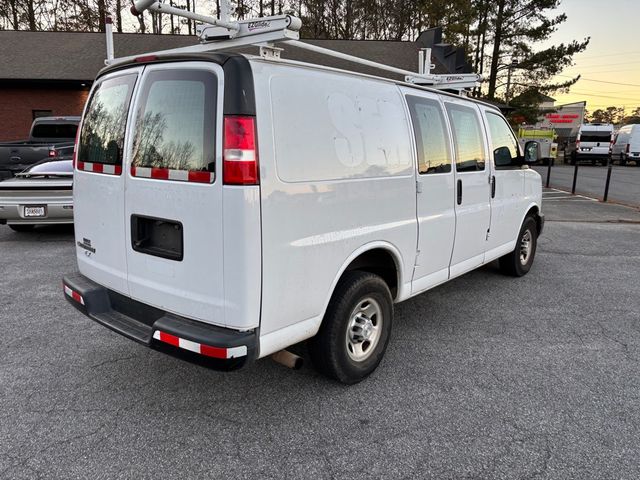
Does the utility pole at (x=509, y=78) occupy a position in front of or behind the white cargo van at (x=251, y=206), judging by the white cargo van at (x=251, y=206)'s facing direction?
in front

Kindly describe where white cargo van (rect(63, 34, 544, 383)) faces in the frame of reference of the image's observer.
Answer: facing away from the viewer and to the right of the viewer

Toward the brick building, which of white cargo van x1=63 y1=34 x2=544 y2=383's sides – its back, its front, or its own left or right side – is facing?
left

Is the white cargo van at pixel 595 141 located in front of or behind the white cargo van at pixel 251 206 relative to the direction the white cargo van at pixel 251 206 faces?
in front

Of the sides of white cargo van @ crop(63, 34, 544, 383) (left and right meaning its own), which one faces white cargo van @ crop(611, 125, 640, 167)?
front

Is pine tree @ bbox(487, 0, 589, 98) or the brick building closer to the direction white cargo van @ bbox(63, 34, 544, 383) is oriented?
the pine tree

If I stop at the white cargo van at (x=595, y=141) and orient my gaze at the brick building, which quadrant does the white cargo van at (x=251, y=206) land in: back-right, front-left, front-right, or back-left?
front-left
